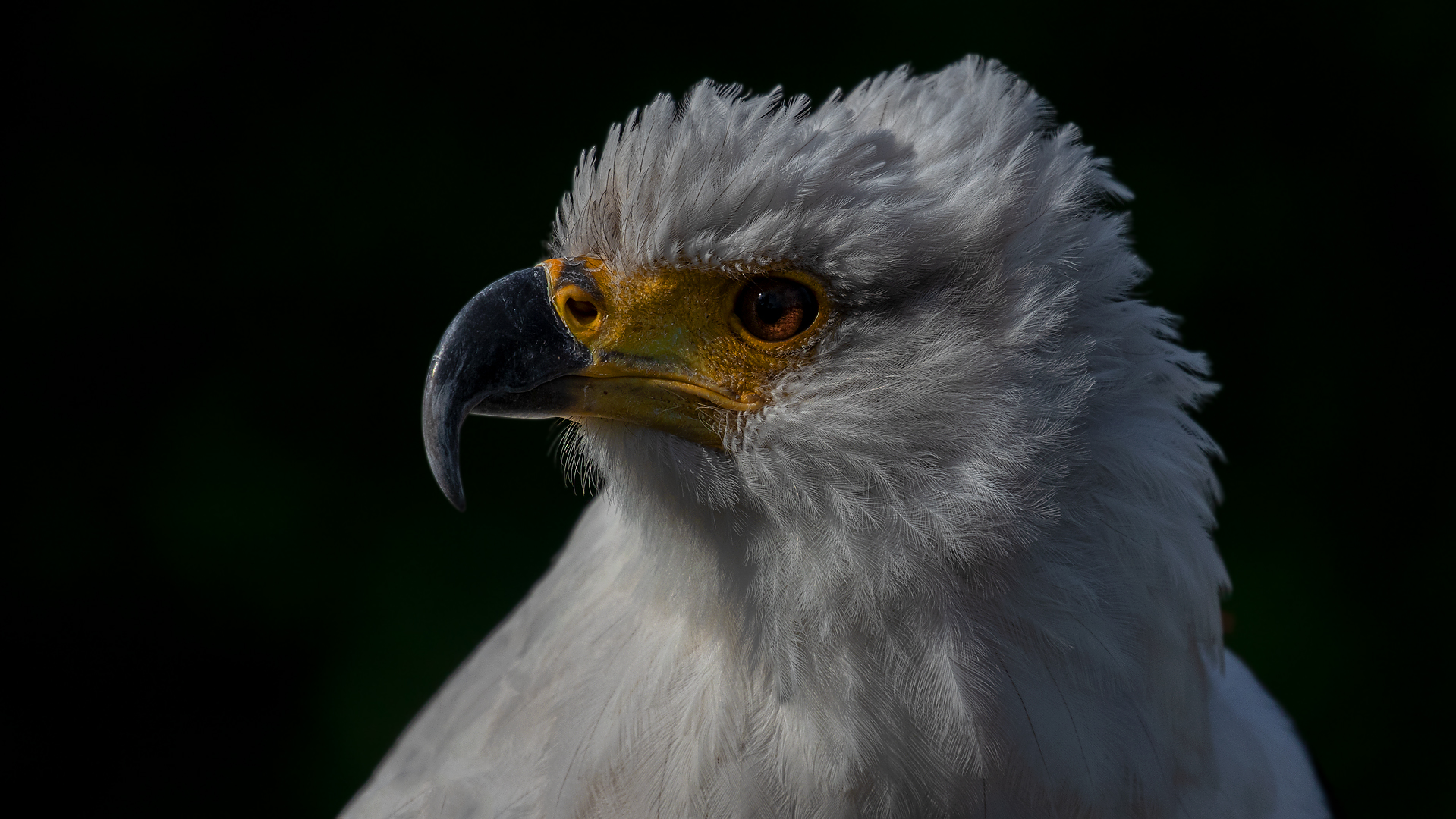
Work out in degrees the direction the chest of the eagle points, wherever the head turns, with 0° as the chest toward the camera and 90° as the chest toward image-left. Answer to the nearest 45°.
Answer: approximately 45°
